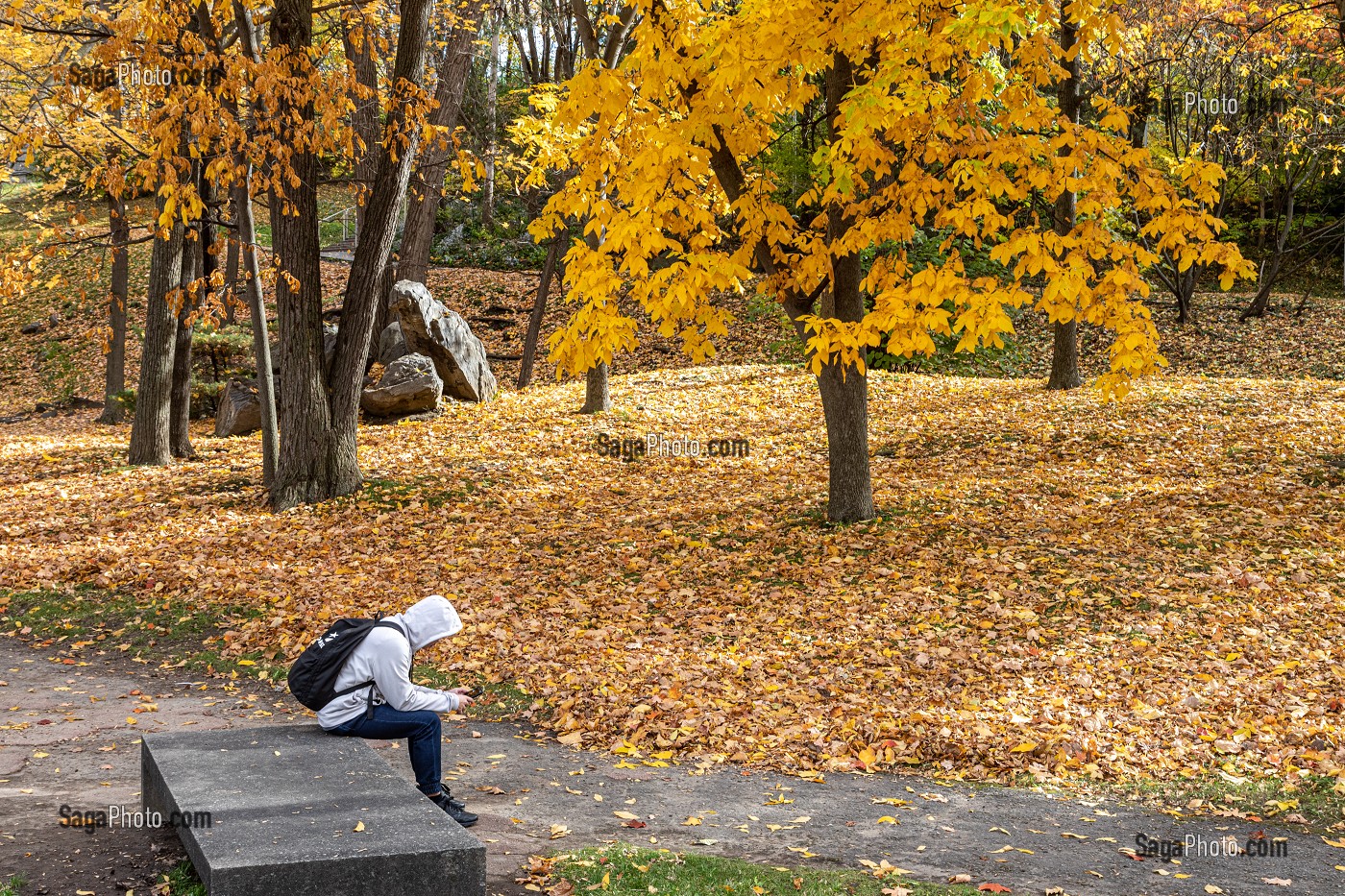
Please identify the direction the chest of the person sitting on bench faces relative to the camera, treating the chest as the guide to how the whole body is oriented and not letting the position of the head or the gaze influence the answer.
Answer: to the viewer's right

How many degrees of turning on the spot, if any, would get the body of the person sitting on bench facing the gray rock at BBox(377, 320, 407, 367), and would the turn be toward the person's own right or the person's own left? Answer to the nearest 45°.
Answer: approximately 90° to the person's own left

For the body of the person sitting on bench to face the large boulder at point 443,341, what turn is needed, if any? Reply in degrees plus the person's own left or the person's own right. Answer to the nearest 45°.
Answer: approximately 90° to the person's own left

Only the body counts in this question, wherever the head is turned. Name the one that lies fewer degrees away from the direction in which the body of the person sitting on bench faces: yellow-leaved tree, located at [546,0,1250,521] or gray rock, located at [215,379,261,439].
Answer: the yellow-leaved tree

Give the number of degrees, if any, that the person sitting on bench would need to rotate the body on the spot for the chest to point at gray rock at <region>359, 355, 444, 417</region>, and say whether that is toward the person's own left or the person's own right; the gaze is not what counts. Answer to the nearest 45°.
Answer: approximately 90° to the person's own left

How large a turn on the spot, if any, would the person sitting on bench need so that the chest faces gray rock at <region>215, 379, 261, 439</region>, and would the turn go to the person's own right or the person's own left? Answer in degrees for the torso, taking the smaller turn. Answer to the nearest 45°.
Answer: approximately 90° to the person's own left
